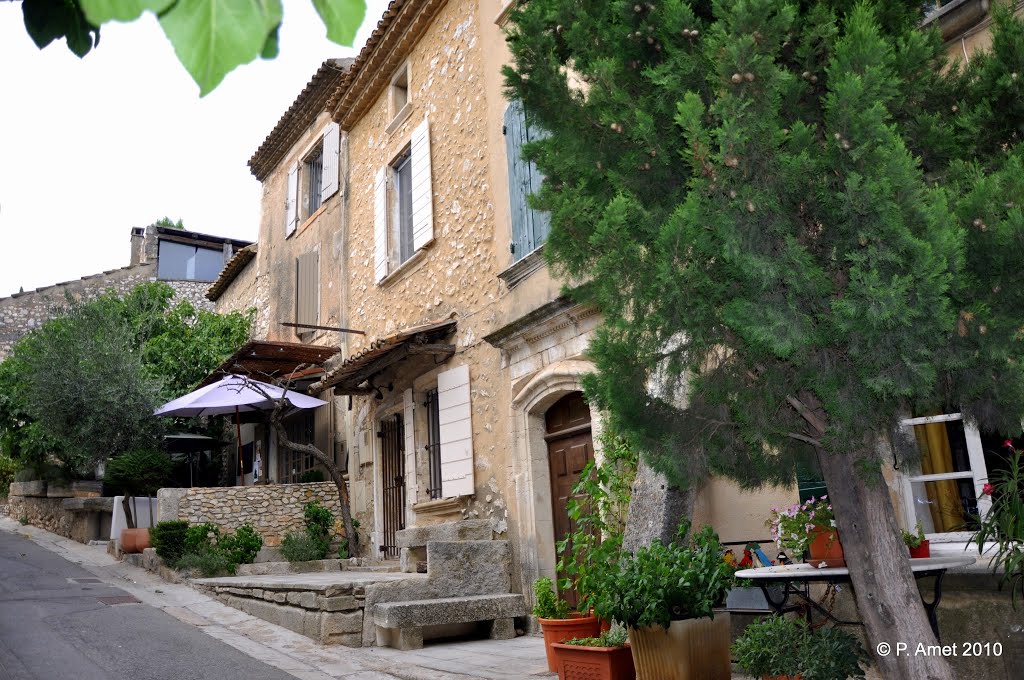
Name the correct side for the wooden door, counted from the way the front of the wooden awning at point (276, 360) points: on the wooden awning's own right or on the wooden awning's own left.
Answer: on the wooden awning's own left

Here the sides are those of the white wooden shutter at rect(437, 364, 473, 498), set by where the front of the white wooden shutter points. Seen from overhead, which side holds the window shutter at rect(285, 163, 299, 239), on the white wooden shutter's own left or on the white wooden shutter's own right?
on the white wooden shutter's own right

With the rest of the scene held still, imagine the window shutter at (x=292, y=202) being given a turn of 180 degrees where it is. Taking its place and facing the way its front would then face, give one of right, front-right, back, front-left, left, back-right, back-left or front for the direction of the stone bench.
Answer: back-right

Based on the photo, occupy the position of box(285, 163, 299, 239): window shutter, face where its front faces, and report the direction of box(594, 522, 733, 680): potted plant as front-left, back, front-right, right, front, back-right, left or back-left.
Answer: front-left

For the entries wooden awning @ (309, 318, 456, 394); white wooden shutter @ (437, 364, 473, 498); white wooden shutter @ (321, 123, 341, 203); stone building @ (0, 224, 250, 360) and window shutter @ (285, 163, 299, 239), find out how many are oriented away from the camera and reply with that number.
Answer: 0

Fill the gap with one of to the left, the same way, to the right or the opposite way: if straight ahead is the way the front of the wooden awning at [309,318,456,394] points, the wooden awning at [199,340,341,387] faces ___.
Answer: the same way

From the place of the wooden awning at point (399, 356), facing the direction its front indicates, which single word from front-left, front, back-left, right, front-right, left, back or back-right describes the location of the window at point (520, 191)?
left

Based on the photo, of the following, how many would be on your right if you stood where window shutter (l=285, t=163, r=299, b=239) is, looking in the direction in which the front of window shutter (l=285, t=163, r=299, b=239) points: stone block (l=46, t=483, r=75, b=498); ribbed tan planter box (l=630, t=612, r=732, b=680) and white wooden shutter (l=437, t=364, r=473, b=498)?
1

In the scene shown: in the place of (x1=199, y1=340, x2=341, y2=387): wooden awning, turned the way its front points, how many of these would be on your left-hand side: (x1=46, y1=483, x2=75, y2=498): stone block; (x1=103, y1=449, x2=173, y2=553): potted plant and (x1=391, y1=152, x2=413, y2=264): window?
1

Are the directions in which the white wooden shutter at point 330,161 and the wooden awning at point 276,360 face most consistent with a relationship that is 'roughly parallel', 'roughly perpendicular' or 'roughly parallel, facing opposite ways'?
roughly parallel

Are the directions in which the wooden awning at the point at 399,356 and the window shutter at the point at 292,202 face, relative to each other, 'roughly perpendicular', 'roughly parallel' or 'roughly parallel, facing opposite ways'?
roughly parallel

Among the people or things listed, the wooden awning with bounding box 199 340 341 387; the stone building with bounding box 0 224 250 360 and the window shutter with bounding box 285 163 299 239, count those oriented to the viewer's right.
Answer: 0

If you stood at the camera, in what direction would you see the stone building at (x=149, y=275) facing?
facing the viewer

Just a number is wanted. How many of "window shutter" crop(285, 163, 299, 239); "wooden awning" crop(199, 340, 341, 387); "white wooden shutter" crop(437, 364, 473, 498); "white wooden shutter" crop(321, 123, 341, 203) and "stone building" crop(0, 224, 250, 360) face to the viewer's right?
0

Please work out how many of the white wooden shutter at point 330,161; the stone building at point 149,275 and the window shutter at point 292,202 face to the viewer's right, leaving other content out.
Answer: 0

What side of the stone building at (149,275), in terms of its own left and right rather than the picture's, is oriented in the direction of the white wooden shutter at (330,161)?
front

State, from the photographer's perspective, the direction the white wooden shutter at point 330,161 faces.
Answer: facing the viewer and to the left of the viewer
